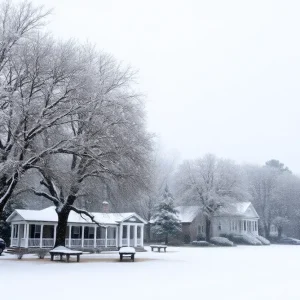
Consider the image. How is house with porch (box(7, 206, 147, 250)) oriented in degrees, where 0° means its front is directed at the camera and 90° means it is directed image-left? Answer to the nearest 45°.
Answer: approximately 0°

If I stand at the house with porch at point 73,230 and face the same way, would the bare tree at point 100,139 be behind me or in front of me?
in front

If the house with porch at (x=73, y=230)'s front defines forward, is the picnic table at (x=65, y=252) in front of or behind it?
in front
